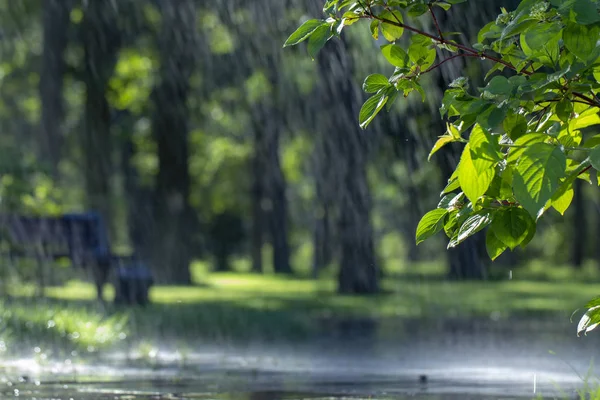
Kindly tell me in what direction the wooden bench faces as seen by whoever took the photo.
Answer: facing away from the viewer and to the right of the viewer

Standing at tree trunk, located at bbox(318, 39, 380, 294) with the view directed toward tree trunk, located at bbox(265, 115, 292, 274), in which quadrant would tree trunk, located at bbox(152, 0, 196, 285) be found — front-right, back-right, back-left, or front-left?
front-left

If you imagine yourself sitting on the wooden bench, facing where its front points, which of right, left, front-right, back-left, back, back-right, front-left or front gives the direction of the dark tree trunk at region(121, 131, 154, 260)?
front-left

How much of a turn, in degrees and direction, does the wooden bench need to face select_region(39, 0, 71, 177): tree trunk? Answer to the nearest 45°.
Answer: approximately 45° to its left

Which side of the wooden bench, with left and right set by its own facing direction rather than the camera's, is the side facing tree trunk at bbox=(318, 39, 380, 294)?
front

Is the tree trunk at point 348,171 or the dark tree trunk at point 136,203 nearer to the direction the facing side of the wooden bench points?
the tree trunk
